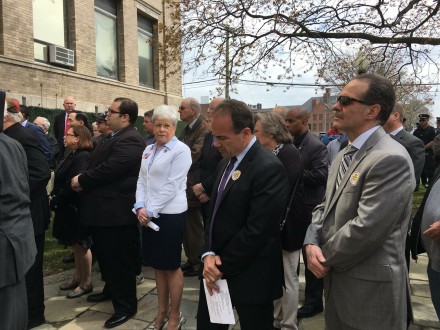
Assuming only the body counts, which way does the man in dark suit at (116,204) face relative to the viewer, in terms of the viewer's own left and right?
facing to the left of the viewer

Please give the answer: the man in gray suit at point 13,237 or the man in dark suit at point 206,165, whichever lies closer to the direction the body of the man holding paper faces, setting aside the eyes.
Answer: the man in gray suit

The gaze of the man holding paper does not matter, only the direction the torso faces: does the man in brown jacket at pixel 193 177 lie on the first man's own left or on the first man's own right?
on the first man's own right

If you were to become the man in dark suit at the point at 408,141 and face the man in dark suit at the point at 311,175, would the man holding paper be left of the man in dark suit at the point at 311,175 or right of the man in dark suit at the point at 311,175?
left

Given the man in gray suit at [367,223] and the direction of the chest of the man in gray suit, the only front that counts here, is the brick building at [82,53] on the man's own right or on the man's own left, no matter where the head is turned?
on the man's own right

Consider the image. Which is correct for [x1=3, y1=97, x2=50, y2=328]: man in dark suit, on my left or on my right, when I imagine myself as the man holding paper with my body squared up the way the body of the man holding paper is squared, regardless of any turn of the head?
on my right

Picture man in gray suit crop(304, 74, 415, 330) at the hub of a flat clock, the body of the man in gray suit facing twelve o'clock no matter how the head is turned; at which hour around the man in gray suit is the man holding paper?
The man holding paper is roughly at 2 o'clock from the man in gray suit.

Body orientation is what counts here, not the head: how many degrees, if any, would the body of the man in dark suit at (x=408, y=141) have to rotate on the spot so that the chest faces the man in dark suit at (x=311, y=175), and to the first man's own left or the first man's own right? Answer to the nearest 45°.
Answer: approximately 45° to the first man's own right

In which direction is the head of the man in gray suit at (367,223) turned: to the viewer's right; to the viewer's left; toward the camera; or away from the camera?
to the viewer's left
